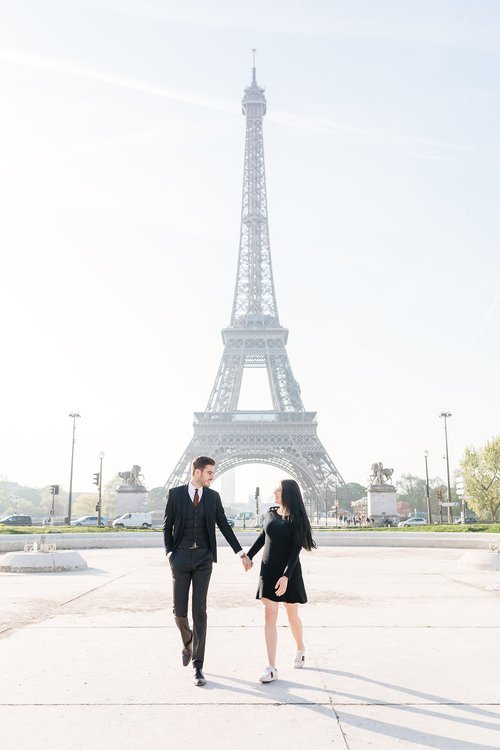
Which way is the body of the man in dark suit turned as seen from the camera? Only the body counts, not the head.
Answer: toward the camera

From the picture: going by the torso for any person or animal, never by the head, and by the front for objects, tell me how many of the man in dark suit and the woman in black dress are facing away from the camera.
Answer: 0

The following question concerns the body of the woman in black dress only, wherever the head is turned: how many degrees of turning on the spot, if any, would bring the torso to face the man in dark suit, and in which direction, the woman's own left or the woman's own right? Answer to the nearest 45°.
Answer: approximately 45° to the woman's own right

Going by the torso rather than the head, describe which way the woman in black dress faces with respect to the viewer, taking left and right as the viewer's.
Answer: facing the viewer and to the left of the viewer

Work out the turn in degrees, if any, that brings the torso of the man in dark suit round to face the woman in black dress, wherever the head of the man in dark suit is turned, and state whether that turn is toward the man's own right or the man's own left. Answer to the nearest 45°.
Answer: approximately 90° to the man's own left

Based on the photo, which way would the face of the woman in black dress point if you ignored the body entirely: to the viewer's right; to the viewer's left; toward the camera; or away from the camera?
to the viewer's left
